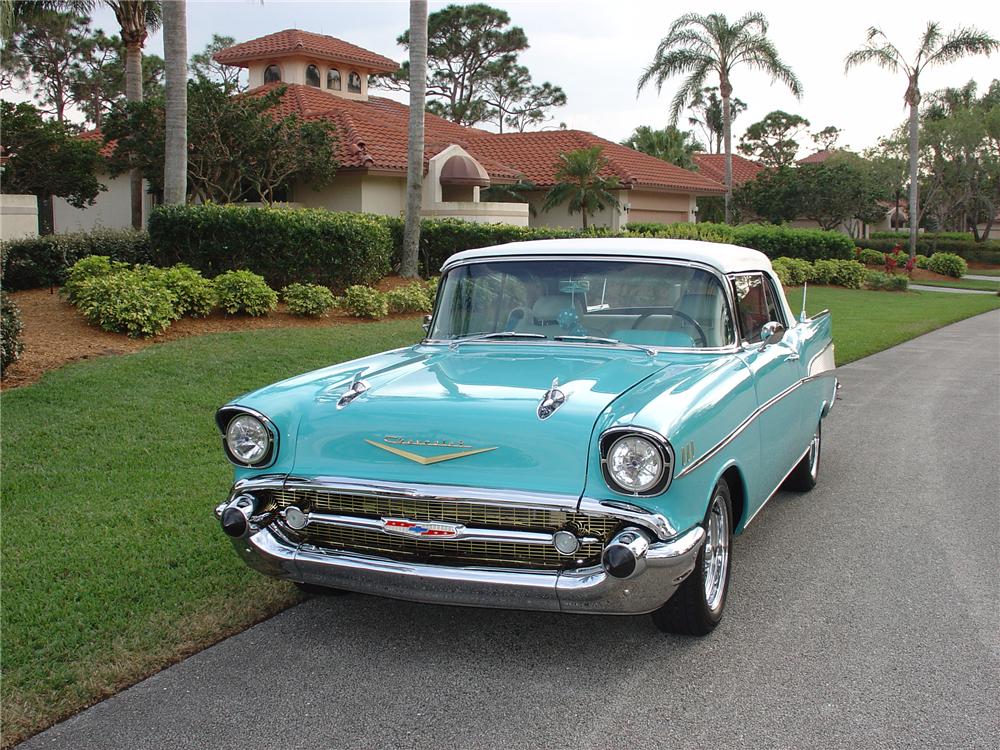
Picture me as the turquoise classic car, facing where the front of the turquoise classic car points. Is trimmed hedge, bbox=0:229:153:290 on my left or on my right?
on my right

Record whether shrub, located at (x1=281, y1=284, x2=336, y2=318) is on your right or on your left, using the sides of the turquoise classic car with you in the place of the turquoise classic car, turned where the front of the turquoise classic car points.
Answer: on your right

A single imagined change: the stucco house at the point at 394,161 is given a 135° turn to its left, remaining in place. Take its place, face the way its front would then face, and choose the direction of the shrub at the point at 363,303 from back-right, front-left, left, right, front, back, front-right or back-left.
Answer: back

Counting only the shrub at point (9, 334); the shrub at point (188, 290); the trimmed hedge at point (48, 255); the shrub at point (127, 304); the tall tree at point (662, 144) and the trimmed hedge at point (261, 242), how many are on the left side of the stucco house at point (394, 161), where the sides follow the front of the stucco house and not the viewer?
1

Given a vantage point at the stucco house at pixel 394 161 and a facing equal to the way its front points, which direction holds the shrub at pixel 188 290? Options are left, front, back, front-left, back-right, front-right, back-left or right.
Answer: front-right

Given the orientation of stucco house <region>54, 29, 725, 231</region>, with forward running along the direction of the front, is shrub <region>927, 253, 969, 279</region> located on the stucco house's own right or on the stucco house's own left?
on the stucco house's own left

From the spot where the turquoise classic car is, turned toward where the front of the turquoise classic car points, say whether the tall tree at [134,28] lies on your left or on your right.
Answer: on your right

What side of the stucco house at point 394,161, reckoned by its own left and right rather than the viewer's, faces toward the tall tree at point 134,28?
right

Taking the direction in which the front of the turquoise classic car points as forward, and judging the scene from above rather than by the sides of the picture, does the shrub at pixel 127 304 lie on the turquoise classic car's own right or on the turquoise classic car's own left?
on the turquoise classic car's own right

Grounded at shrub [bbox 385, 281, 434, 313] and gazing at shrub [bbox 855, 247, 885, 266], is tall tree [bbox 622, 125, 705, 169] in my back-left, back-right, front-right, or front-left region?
front-left

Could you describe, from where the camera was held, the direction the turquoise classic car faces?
facing the viewer and to the left of the viewer

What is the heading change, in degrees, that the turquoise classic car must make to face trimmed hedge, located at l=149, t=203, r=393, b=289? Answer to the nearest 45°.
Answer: approximately 135° to its right

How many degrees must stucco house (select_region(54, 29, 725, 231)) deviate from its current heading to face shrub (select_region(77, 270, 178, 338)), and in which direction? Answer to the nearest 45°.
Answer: approximately 45° to its right

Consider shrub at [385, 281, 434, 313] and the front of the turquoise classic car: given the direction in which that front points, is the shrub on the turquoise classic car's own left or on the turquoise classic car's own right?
on the turquoise classic car's own right

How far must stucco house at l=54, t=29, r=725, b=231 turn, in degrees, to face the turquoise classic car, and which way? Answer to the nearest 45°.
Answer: approximately 45° to its right

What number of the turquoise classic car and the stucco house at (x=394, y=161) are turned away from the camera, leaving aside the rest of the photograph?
0

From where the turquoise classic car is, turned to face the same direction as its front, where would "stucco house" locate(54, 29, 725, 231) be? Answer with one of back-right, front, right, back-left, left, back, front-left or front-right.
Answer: back-right

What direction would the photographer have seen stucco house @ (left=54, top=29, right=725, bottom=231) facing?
facing the viewer and to the right of the viewer
